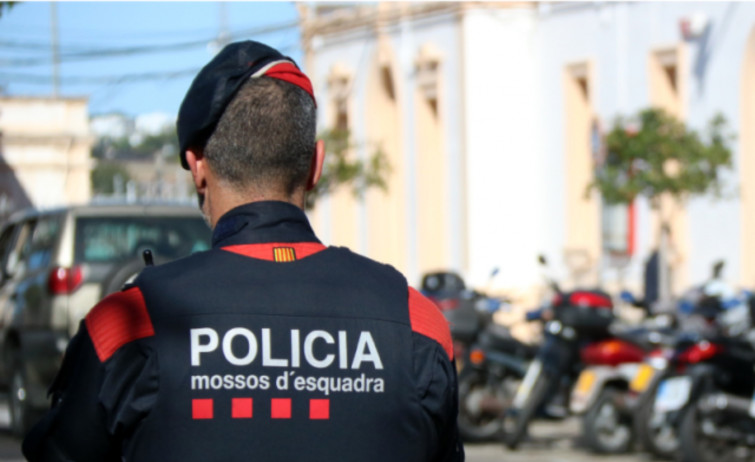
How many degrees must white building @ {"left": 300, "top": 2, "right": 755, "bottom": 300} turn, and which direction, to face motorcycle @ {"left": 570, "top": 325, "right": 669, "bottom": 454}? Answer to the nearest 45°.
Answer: approximately 45° to its left

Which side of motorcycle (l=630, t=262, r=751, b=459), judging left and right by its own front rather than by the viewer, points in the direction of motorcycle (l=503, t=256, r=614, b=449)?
left

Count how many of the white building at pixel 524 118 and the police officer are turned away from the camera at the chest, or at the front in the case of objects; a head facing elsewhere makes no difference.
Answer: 1

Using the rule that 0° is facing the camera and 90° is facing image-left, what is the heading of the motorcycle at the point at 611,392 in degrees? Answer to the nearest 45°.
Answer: approximately 225°

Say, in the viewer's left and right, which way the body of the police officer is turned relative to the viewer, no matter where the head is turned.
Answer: facing away from the viewer

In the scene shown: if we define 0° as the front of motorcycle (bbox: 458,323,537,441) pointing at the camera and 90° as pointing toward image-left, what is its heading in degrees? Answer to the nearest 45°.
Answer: approximately 225°

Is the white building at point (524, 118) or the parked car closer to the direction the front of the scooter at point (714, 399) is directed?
the white building

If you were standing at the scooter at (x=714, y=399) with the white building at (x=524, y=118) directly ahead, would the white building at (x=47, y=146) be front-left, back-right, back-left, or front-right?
front-left

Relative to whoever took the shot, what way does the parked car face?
facing away from the viewer and to the left of the viewer

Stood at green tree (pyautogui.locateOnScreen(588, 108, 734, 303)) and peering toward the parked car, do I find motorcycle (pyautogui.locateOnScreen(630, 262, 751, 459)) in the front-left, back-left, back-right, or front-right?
front-left

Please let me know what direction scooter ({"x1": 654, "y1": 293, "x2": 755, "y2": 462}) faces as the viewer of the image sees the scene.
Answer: facing away from the viewer and to the right of the viewer

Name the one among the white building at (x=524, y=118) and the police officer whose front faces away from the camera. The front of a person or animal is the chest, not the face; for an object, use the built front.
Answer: the police officer

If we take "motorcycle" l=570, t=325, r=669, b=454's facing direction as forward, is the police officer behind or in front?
behind

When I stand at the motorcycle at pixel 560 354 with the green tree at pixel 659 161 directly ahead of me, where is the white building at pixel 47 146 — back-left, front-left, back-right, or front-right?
front-left

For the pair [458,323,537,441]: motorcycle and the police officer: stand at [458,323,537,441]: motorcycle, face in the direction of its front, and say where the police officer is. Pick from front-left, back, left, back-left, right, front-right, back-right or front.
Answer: back-right

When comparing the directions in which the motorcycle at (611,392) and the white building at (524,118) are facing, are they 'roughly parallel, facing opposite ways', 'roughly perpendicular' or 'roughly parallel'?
roughly parallel, facing opposite ways
